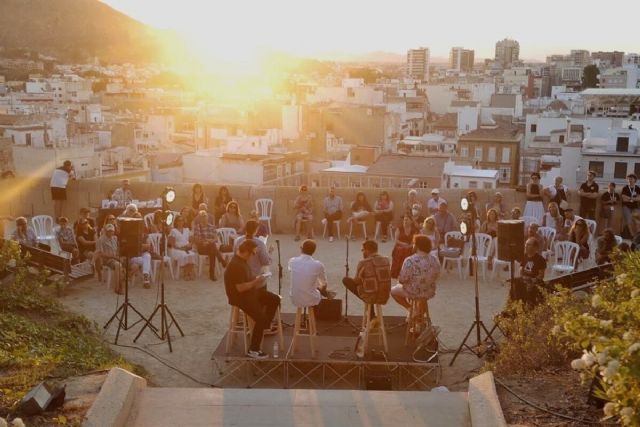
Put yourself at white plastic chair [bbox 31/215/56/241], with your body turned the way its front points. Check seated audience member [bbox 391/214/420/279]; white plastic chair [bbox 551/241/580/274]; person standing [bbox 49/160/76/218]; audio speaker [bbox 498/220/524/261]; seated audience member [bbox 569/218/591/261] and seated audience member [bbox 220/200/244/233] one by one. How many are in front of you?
5

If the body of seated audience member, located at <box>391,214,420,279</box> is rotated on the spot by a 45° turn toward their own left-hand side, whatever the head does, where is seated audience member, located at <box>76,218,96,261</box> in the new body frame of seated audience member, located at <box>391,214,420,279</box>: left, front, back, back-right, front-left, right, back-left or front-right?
right

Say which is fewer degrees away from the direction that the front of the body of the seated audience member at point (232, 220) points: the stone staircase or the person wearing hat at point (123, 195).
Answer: the stone staircase

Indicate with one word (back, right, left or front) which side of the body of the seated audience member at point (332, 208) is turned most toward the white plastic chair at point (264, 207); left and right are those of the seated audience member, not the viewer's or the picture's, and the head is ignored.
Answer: right

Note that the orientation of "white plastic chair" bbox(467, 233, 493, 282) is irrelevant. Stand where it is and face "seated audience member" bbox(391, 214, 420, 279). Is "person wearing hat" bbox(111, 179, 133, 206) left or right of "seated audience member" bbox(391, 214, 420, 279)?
right

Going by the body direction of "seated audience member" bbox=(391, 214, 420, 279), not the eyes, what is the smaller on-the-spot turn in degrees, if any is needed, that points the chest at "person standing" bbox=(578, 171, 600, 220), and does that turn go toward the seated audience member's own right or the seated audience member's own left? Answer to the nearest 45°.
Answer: approximately 180°

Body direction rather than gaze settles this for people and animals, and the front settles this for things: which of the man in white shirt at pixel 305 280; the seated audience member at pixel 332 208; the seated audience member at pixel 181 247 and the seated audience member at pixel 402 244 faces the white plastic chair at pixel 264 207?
the man in white shirt

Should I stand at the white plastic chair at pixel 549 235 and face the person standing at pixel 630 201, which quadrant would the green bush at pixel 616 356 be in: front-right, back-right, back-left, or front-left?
back-right

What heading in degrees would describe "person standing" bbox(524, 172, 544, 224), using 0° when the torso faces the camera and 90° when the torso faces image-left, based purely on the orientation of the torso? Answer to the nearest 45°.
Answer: approximately 0°

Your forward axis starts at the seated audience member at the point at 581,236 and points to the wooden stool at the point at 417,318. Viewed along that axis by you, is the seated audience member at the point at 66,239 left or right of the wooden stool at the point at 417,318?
right

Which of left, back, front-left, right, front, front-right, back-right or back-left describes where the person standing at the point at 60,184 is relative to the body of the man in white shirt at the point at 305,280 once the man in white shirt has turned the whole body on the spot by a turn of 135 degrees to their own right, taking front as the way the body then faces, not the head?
back

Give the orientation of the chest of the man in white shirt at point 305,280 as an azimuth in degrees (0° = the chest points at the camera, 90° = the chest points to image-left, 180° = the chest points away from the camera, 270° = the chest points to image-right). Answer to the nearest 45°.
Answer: approximately 180°

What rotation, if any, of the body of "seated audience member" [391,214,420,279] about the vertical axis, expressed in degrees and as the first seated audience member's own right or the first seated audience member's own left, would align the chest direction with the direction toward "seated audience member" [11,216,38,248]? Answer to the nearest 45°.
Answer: approximately 45° to the first seated audience member's own right

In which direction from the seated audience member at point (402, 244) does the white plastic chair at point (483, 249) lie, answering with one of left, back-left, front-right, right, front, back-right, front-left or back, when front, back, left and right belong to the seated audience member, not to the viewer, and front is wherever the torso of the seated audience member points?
left
